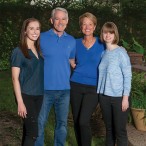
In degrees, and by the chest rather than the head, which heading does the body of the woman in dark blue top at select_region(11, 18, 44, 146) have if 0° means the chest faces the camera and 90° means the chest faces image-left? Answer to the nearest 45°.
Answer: approximately 315°

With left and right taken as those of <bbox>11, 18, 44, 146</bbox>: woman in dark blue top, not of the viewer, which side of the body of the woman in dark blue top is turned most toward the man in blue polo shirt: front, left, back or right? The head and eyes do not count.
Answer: left

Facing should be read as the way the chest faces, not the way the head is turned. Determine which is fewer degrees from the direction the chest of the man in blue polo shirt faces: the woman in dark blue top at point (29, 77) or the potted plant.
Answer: the woman in dark blue top

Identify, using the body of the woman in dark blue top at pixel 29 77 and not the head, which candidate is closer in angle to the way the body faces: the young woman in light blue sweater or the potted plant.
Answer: the young woman in light blue sweater

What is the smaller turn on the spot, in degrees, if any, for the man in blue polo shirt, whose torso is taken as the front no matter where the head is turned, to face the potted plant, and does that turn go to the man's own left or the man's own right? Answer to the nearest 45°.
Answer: approximately 135° to the man's own left

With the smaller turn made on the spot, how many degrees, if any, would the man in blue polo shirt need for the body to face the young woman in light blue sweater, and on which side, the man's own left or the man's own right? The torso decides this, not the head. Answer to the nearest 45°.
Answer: approximately 90° to the man's own left

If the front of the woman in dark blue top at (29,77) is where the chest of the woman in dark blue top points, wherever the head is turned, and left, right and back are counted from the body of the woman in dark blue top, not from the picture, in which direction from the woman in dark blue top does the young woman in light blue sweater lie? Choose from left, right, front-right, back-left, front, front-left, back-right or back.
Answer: front-left

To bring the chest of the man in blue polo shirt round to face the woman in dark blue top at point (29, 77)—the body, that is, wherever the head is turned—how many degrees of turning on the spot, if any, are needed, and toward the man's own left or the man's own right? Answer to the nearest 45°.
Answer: approximately 45° to the man's own right

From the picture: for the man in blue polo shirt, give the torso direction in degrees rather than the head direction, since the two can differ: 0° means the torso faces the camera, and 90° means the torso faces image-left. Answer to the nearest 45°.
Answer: approximately 0°

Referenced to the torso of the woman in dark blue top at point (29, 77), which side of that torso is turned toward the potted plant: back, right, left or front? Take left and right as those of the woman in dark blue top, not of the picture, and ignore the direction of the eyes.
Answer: left

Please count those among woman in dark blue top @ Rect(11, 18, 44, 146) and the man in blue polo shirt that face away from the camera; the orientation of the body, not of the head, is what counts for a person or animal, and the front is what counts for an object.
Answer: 0
